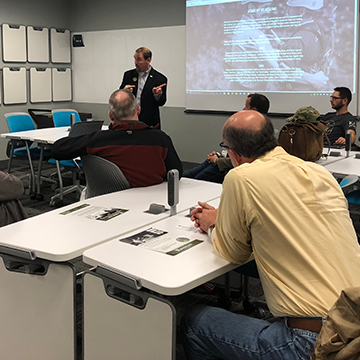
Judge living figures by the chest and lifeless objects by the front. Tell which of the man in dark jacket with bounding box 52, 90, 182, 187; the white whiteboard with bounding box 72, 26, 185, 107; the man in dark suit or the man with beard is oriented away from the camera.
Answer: the man in dark jacket

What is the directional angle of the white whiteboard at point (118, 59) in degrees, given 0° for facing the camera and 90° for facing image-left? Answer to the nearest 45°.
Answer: approximately 45°

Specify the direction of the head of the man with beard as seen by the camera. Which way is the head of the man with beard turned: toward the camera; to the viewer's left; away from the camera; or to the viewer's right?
to the viewer's left

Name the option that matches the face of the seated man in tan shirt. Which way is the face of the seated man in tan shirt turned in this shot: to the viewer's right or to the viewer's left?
to the viewer's left

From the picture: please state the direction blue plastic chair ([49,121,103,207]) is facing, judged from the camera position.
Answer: facing away from the viewer and to the left of the viewer

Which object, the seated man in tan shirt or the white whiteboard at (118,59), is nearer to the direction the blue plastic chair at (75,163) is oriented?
the white whiteboard

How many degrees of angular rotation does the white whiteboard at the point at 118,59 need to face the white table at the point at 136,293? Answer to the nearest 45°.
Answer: approximately 45° to its left

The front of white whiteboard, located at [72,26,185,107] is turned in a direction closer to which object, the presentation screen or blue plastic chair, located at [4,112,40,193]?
the blue plastic chair
